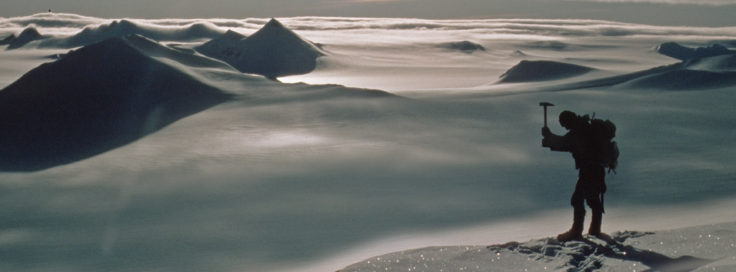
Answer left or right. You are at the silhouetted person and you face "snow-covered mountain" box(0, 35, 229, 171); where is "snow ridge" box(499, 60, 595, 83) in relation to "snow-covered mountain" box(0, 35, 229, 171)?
right

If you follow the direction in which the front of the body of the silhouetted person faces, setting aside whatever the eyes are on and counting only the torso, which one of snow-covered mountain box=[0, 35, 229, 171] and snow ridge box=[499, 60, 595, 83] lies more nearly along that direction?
the snow-covered mountain

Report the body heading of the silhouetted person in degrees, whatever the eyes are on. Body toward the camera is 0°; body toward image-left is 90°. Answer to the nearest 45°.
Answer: approximately 90°

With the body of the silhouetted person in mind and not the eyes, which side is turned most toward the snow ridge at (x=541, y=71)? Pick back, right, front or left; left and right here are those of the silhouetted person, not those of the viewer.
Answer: right

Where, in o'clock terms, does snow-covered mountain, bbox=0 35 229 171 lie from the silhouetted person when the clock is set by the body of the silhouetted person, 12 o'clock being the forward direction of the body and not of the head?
The snow-covered mountain is roughly at 1 o'clock from the silhouetted person.
